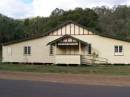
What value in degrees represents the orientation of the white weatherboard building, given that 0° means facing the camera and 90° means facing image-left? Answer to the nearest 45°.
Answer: approximately 0°
